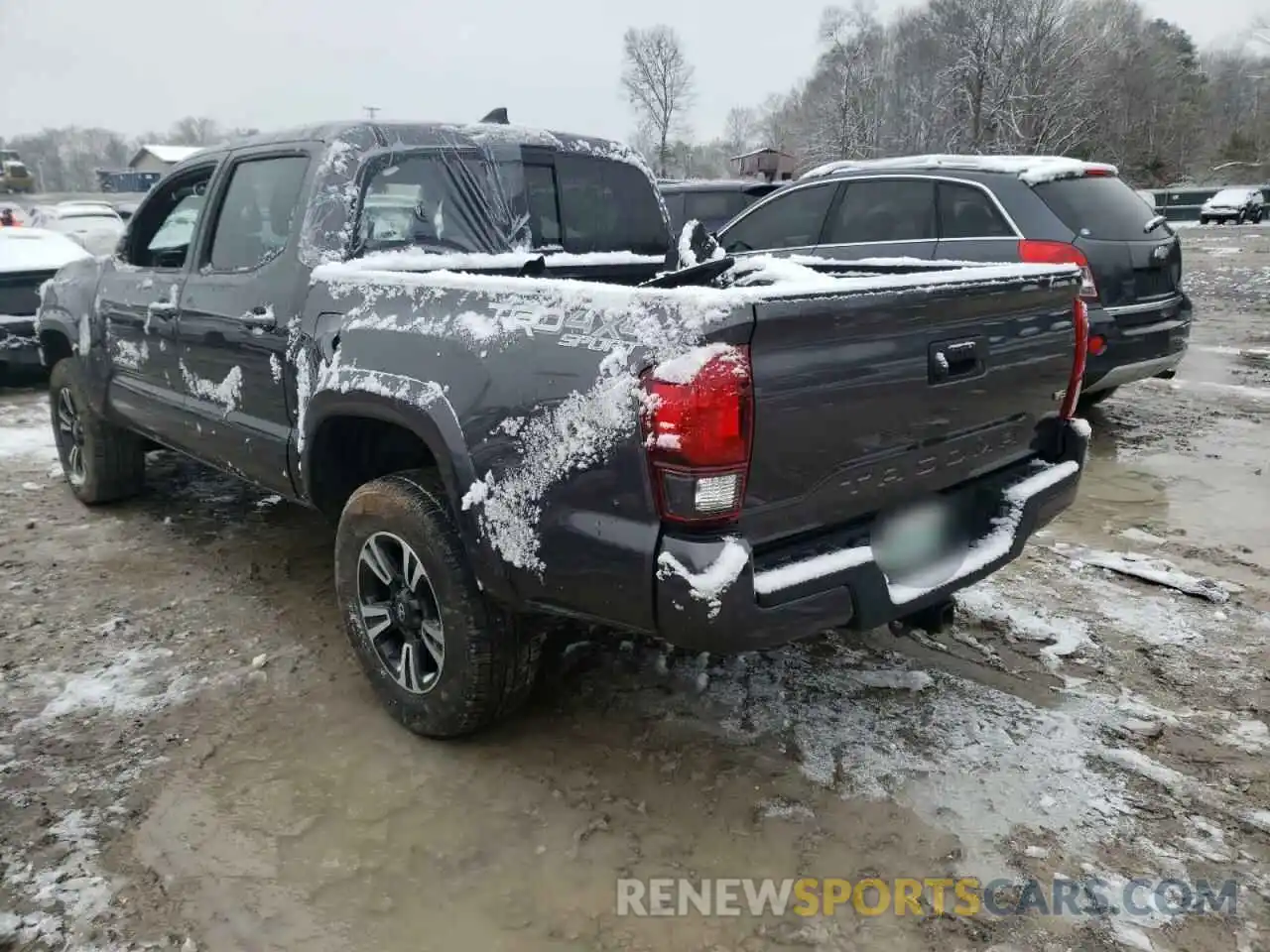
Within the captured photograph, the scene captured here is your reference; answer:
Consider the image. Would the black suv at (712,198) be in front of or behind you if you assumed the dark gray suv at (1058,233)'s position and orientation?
in front

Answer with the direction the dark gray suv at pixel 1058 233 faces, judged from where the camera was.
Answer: facing away from the viewer and to the left of the viewer

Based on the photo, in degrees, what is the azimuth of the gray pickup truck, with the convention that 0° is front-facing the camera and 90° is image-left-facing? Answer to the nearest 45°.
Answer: approximately 135°

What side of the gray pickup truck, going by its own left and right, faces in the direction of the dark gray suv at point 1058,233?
right

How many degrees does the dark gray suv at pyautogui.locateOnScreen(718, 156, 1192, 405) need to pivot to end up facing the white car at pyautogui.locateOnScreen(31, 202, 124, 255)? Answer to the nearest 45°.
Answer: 0° — it already faces it

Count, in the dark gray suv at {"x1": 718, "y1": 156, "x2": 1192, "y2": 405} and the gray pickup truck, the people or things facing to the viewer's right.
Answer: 0

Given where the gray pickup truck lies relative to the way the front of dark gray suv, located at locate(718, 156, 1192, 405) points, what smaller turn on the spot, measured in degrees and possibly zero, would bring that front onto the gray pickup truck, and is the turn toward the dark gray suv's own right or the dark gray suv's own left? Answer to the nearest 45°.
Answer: approximately 135° to the dark gray suv's own left

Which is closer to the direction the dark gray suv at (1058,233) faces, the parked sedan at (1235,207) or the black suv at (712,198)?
the black suv

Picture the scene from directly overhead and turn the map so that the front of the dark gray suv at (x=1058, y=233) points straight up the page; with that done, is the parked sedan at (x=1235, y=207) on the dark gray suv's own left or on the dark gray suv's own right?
on the dark gray suv's own right

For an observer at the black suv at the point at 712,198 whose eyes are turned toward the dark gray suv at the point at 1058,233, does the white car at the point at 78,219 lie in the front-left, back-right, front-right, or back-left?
back-right

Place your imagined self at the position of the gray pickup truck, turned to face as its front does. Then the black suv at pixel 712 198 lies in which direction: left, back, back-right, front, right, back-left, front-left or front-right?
front-right

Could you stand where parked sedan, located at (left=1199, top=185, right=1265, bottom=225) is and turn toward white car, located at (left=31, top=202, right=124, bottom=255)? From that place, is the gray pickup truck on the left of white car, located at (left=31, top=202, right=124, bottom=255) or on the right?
left
